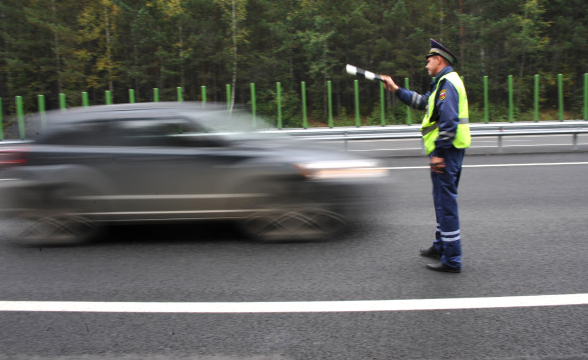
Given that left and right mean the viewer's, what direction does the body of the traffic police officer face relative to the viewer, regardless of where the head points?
facing to the left of the viewer

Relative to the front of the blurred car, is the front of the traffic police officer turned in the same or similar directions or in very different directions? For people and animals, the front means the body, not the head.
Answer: very different directions

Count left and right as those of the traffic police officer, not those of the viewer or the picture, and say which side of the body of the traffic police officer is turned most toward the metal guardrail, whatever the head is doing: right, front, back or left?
right

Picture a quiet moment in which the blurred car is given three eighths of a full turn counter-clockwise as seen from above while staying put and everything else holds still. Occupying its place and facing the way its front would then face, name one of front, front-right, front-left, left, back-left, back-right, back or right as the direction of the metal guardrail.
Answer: right

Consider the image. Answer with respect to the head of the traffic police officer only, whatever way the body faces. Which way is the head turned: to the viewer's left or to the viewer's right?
to the viewer's left

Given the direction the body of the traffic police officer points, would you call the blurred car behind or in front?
in front

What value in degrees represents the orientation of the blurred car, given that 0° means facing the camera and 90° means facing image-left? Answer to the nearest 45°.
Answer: approximately 270°

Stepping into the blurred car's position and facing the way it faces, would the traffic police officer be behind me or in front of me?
in front

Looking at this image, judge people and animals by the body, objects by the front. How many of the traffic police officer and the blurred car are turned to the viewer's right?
1
